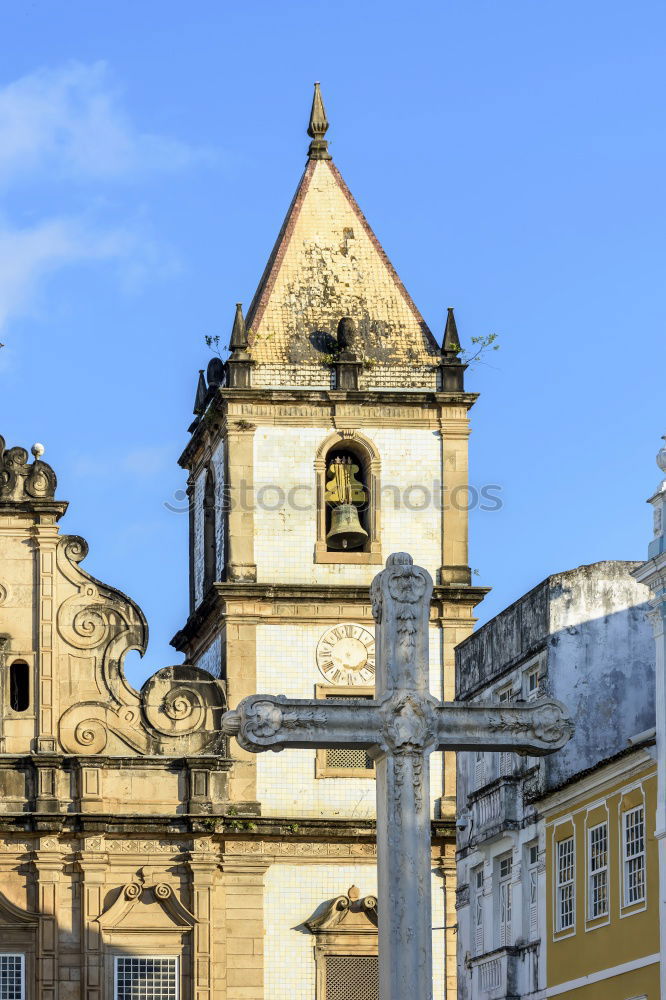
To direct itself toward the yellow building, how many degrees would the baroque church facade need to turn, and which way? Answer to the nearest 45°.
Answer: approximately 45° to its left

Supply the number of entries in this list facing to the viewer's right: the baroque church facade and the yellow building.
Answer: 0

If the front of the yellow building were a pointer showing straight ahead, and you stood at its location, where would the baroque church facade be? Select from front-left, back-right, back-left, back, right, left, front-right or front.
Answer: right

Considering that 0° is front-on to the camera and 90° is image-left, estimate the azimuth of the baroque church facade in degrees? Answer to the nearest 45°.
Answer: approximately 0°

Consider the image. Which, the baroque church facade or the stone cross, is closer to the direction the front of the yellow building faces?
the stone cross

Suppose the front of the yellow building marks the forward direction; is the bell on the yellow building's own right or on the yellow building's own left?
on the yellow building's own right

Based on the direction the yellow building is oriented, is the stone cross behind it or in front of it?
in front

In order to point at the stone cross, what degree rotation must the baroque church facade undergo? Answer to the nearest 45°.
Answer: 0° — it already faces it
